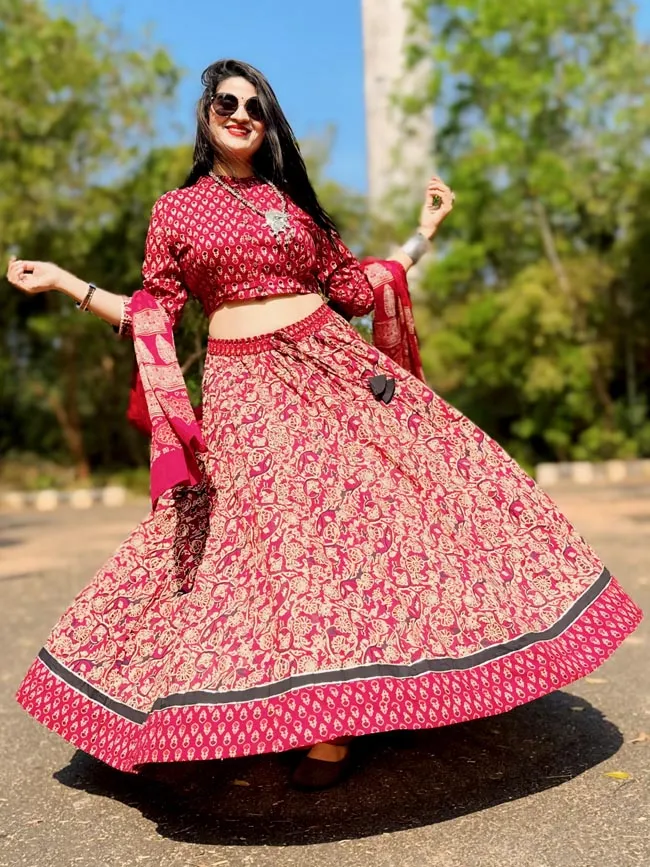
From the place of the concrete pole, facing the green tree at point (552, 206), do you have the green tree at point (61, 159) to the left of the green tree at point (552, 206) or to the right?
right

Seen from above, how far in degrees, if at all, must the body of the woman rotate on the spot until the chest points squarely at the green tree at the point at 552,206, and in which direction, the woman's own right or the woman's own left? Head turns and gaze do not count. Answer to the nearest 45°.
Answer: approximately 180°

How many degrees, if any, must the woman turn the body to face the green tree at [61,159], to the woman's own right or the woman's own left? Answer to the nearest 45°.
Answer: approximately 180°

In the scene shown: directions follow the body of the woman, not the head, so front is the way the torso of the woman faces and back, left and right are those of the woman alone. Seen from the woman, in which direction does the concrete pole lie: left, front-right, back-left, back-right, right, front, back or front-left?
back

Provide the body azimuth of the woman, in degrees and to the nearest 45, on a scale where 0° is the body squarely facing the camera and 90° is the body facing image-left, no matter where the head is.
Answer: approximately 0°

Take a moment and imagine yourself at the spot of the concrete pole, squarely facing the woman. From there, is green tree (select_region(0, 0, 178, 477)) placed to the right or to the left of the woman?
right
